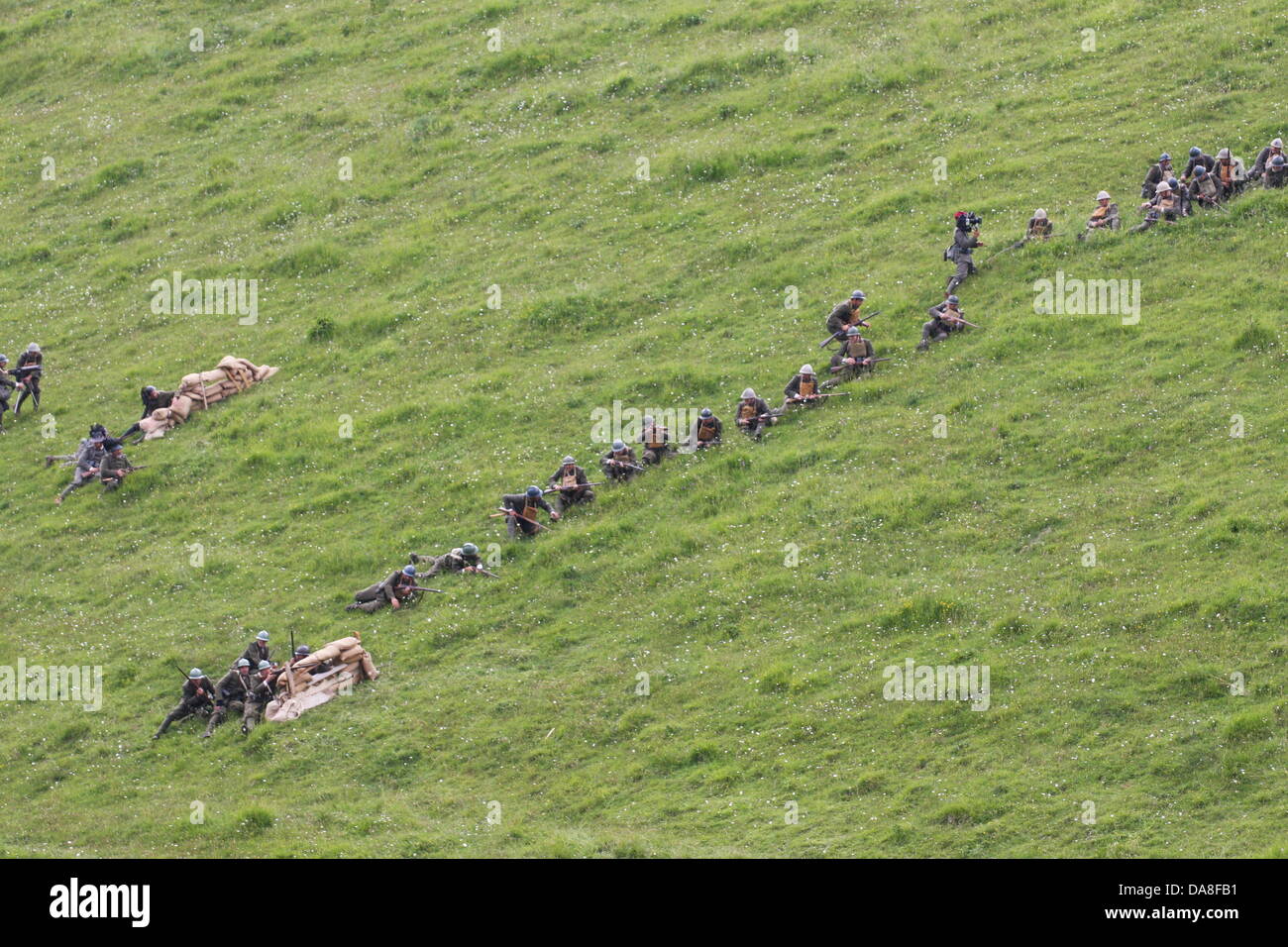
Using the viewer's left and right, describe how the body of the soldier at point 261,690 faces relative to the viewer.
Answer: facing to the right of the viewer

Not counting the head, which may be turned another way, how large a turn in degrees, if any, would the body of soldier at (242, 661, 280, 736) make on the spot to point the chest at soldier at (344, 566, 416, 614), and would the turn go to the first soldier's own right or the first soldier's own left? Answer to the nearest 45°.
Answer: approximately 45° to the first soldier's own left

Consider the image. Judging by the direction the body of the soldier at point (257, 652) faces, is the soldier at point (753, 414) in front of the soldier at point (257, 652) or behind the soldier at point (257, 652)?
in front

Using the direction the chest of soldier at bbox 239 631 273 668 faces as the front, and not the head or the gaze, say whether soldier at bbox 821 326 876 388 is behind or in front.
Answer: in front

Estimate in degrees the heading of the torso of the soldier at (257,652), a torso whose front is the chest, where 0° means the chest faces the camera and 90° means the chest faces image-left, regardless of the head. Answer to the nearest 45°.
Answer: approximately 270°

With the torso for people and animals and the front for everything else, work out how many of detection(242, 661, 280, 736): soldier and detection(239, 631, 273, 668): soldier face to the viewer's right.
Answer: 2

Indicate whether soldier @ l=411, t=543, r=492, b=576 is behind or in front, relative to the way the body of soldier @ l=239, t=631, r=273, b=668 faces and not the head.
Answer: in front
